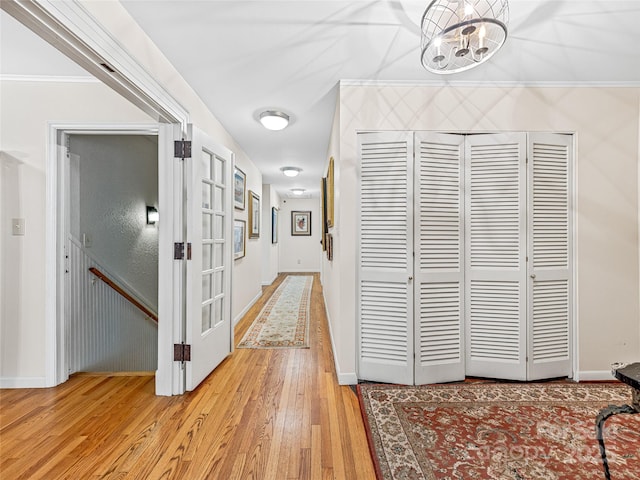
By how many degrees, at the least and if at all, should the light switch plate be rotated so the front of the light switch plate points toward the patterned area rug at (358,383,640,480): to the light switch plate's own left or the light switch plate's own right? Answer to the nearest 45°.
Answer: approximately 45° to the light switch plate's own left

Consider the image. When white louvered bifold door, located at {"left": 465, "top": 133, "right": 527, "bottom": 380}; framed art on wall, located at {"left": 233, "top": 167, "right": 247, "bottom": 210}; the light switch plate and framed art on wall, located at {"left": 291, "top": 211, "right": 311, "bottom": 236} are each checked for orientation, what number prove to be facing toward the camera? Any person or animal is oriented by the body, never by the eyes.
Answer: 3

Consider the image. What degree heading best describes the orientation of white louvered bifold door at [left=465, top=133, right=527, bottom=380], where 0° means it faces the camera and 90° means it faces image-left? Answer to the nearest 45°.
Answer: approximately 0°

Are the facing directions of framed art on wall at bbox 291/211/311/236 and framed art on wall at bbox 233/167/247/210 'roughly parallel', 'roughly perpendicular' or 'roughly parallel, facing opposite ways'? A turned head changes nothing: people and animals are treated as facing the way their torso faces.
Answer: roughly perpendicular

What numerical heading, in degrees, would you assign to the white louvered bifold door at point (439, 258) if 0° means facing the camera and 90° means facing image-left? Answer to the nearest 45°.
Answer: approximately 0°

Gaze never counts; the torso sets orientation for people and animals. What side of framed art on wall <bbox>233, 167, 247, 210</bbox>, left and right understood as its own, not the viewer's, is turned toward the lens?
right

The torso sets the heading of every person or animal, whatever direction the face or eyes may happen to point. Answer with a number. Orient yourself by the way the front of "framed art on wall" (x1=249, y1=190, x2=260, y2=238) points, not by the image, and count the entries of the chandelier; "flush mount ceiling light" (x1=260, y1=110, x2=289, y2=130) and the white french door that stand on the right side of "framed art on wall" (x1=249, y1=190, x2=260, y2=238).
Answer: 3

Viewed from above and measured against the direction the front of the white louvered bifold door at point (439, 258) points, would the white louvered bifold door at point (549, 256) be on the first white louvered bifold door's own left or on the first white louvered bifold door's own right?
on the first white louvered bifold door's own left

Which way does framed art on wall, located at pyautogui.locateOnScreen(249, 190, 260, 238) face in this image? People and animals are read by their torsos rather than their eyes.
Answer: to the viewer's right

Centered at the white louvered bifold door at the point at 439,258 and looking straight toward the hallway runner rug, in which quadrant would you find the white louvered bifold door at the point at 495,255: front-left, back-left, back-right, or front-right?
back-right

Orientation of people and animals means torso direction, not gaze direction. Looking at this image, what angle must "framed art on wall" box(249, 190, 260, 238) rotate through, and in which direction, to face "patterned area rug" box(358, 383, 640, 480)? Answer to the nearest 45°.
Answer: approximately 90° to its right
